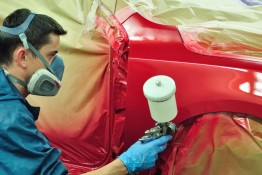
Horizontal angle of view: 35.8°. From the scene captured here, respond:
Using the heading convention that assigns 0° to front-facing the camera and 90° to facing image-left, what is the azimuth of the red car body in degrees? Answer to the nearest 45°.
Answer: approximately 270°

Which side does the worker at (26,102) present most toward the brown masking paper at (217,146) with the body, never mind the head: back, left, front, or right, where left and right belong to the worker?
front

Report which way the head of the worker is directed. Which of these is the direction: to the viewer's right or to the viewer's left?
to the viewer's right

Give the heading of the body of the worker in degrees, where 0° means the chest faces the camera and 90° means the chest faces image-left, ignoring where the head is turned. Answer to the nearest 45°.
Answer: approximately 270°

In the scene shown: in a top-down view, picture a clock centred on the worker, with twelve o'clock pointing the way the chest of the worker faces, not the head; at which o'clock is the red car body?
The red car body is roughly at 12 o'clock from the worker.

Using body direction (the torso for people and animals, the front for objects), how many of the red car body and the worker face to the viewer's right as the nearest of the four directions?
2
